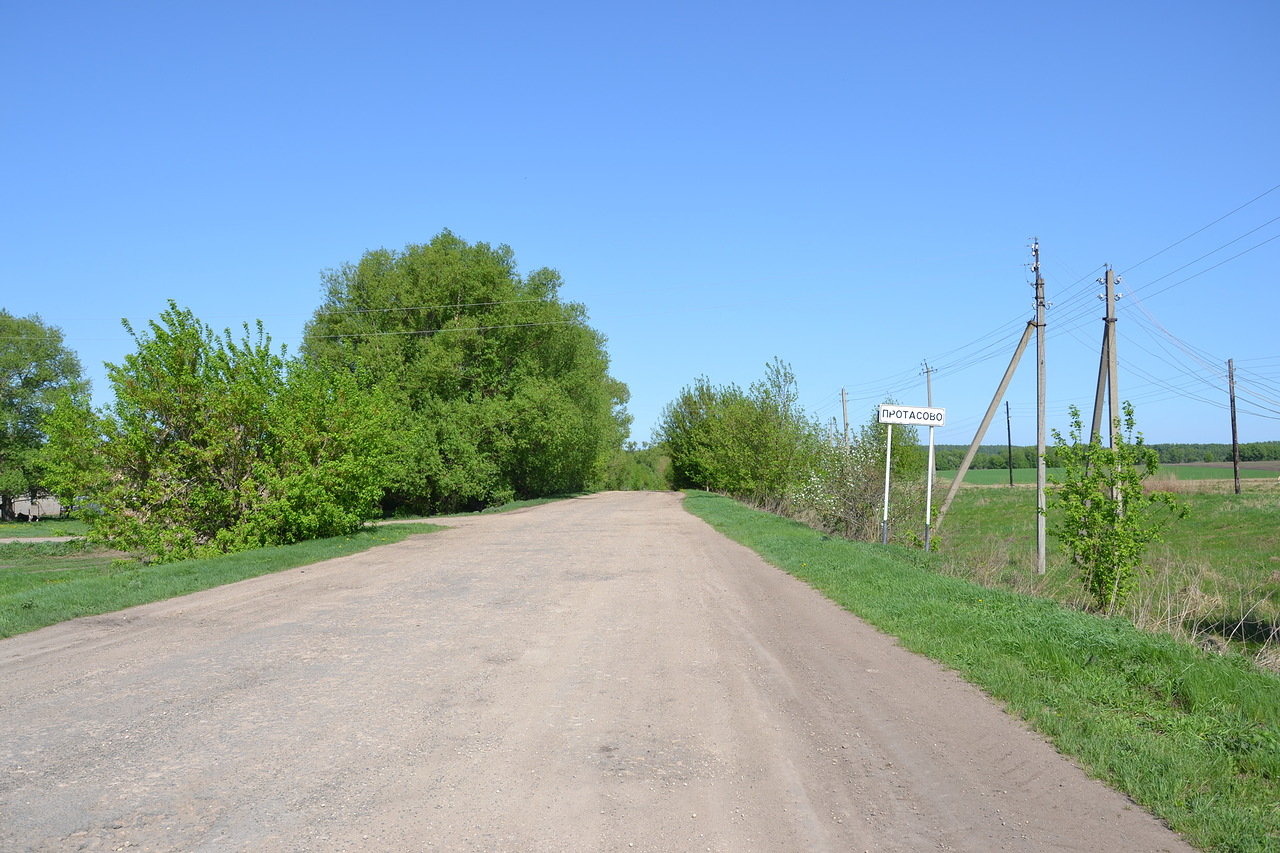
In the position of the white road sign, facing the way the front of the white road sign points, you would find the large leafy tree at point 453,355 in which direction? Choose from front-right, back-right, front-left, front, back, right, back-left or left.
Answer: back-right

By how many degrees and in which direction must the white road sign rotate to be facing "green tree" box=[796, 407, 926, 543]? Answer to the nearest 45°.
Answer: approximately 180°

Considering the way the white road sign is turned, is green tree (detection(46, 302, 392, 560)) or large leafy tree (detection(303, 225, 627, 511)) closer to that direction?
the green tree

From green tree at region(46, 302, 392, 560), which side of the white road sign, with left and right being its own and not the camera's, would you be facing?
right

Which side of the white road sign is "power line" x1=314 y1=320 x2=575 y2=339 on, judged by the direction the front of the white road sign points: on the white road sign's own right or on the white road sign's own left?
on the white road sign's own right

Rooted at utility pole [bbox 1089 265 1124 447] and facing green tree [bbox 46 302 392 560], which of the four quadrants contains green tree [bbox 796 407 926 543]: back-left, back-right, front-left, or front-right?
front-right

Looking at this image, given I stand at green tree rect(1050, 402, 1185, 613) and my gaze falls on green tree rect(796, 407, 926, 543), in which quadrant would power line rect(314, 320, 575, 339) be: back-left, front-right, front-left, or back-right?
front-left

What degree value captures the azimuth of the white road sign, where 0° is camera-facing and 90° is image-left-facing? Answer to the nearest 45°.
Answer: approximately 0°

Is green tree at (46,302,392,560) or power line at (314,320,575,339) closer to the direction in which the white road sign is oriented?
the green tree

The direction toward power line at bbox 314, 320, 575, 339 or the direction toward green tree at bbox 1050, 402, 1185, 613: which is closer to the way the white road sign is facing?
the green tree

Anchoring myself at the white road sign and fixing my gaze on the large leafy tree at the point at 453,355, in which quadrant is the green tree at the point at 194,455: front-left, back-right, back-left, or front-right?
front-left

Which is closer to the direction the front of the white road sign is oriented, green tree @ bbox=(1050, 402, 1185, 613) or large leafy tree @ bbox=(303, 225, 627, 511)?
the green tree

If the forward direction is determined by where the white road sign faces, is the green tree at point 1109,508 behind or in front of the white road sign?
in front
